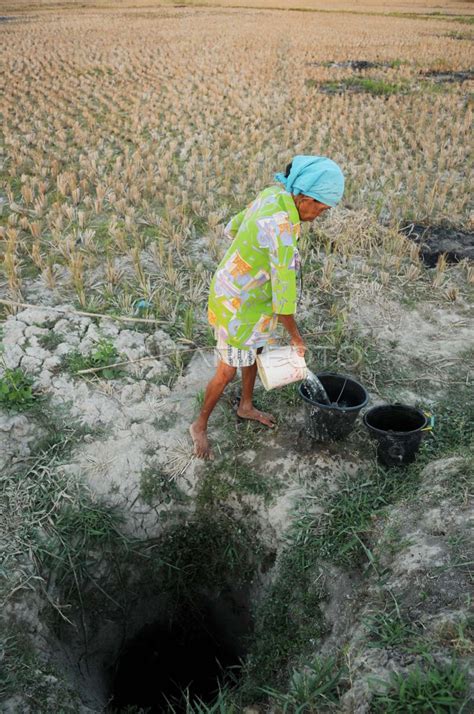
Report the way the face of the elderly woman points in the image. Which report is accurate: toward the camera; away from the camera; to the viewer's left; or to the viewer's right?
to the viewer's right

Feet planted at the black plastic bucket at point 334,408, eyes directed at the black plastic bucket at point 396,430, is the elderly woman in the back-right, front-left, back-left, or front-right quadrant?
back-right

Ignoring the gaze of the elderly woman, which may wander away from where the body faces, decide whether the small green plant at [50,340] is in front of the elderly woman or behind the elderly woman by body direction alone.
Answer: behind

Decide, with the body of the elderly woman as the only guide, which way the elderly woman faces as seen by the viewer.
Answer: to the viewer's right
